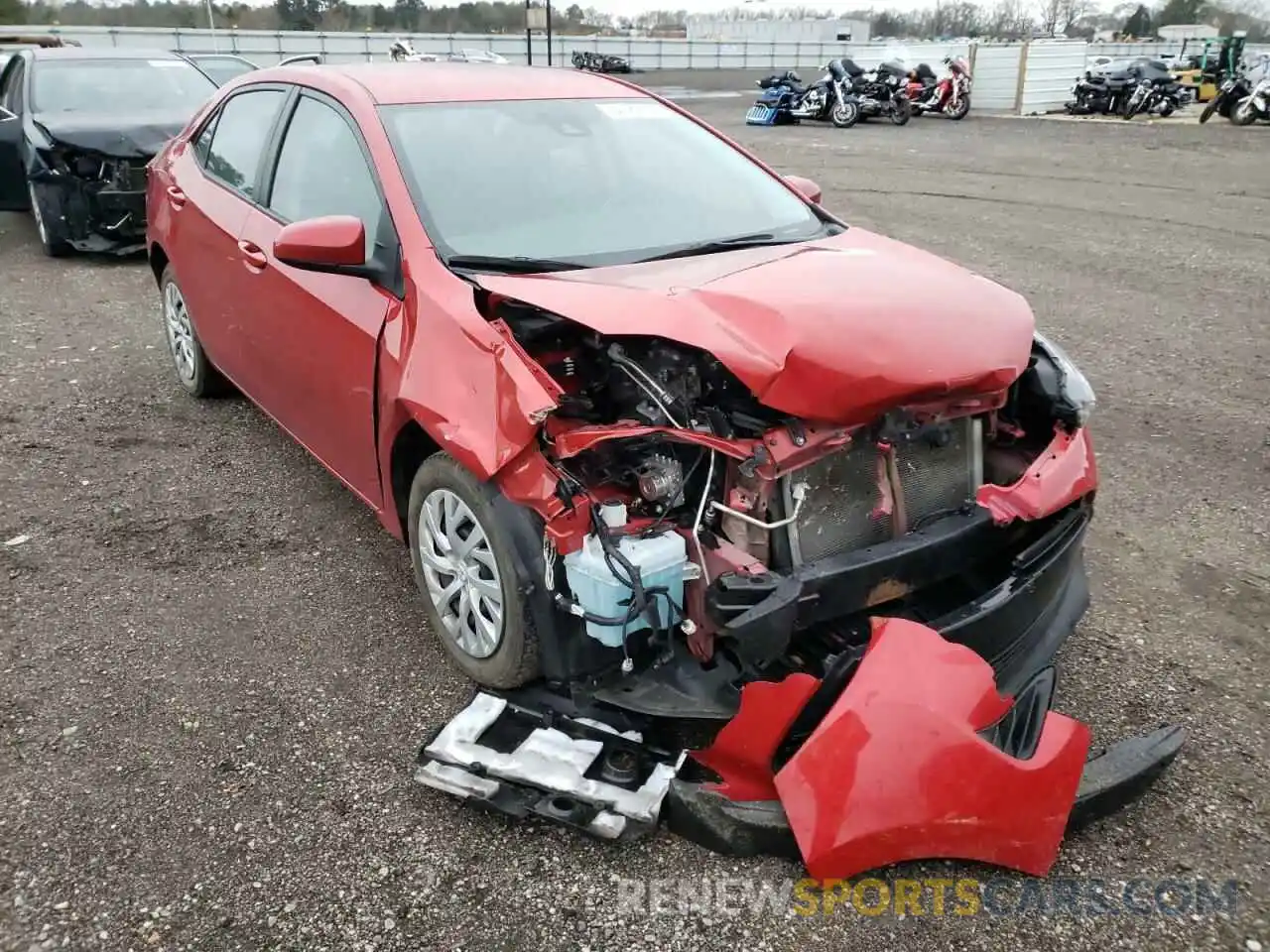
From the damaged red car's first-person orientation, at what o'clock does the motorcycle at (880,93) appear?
The motorcycle is roughly at 8 o'clock from the damaged red car.

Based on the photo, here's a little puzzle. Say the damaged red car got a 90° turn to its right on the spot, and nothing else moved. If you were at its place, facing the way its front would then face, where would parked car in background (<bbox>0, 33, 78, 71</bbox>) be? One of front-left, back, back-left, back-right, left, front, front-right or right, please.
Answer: right

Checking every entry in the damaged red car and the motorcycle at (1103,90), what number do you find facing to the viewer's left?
1

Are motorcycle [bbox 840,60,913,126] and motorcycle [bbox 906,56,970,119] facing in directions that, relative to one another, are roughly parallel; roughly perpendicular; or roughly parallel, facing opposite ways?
roughly parallel

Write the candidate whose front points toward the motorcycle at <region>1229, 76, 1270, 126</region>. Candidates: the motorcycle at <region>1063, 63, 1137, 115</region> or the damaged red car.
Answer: the motorcycle at <region>1063, 63, 1137, 115</region>

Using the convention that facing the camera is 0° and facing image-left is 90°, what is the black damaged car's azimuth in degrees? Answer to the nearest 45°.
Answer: approximately 315°

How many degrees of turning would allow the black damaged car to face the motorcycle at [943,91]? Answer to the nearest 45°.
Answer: approximately 90° to its left

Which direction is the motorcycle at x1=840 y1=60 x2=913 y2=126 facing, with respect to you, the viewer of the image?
facing the viewer and to the right of the viewer

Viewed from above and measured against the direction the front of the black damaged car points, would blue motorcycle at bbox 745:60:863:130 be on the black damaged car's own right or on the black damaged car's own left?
on the black damaged car's own left

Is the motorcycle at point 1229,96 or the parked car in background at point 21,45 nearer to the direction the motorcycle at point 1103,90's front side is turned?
the parked car in background

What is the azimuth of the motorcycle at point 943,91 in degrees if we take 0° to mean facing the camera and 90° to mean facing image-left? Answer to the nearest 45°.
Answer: approximately 315°
